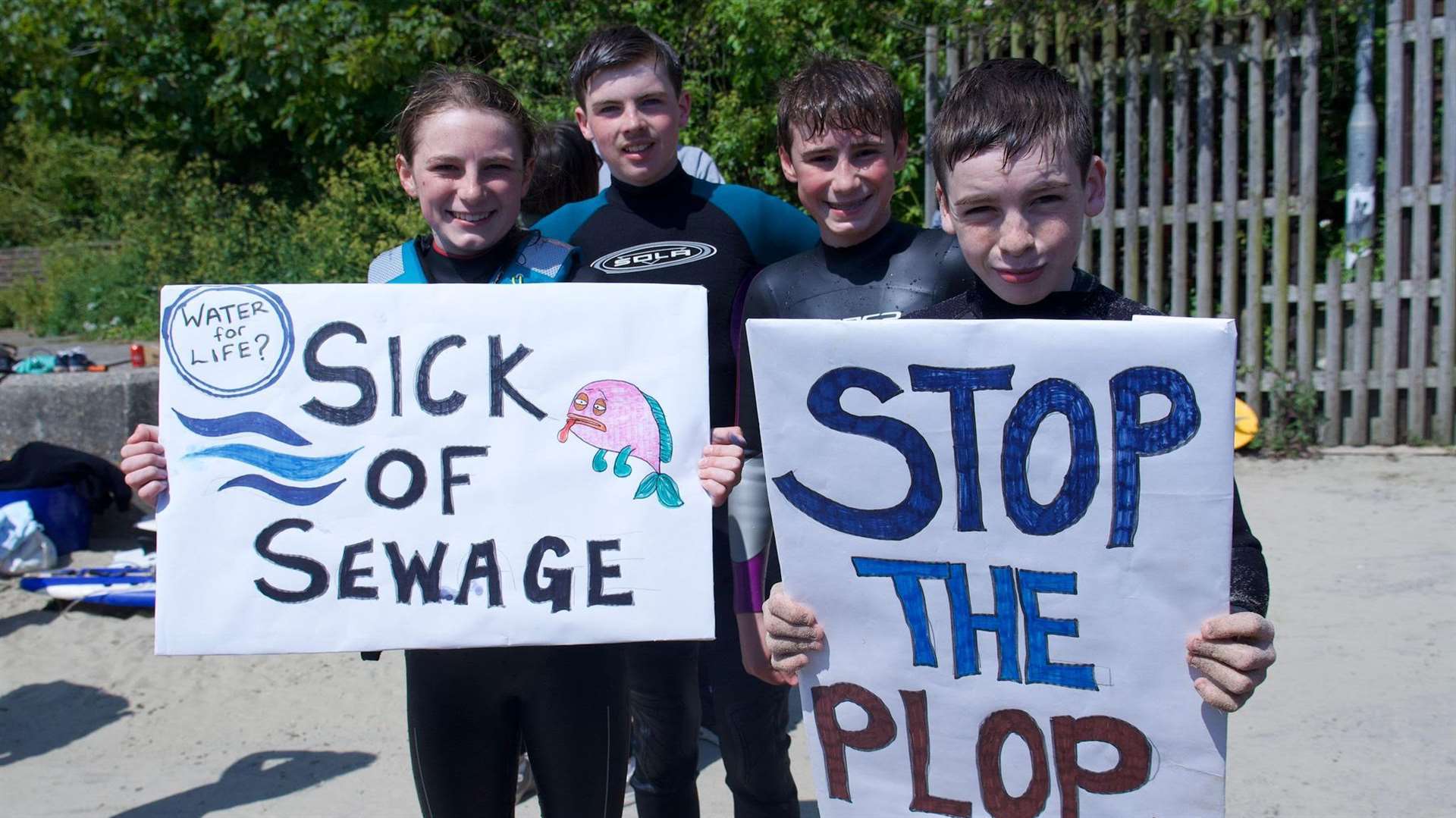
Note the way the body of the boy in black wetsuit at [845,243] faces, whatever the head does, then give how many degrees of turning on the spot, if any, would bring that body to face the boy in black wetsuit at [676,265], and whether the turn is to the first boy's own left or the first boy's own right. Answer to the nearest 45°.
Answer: approximately 135° to the first boy's own right

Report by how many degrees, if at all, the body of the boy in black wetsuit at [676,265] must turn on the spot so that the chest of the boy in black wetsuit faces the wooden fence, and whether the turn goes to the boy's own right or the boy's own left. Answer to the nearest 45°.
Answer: approximately 135° to the boy's own left

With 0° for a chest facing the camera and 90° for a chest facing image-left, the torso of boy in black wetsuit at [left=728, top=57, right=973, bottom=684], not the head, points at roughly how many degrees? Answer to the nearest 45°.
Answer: approximately 0°

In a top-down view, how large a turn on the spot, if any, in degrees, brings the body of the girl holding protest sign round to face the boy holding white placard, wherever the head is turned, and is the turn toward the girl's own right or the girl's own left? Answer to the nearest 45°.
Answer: approximately 45° to the girl's own left

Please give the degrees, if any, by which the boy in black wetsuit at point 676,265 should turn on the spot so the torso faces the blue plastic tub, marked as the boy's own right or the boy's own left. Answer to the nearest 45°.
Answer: approximately 135° to the boy's own right

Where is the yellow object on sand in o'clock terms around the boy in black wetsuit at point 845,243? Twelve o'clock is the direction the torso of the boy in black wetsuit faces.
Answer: The yellow object on sand is roughly at 7 o'clock from the boy in black wetsuit.

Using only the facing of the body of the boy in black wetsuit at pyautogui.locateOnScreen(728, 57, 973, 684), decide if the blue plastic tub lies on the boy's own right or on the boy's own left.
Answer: on the boy's own right

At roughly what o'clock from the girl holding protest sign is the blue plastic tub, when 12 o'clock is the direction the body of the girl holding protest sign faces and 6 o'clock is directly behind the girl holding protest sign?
The blue plastic tub is roughly at 5 o'clock from the girl holding protest sign.

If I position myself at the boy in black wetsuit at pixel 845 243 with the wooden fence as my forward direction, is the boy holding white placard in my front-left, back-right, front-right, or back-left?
back-right
